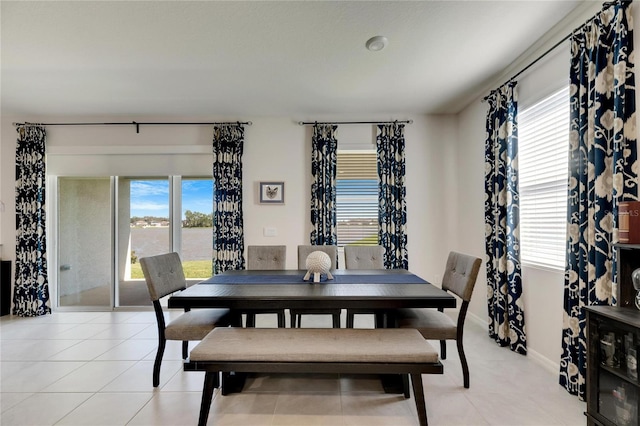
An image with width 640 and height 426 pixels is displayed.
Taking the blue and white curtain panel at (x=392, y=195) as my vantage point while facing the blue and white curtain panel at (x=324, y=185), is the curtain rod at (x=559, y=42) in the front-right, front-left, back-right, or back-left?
back-left

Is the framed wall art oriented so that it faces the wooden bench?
yes

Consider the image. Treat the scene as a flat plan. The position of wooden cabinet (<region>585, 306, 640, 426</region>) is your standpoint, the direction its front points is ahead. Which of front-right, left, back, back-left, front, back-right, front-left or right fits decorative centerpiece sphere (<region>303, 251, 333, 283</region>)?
front-right

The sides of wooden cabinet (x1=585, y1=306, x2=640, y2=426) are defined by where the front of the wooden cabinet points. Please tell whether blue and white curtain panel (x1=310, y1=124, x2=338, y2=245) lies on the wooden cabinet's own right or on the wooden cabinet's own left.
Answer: on the wooden cabinet's own right

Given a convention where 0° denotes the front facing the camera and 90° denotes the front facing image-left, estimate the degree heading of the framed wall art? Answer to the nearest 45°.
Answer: approximately 0°

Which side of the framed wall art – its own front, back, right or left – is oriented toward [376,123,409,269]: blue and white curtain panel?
left

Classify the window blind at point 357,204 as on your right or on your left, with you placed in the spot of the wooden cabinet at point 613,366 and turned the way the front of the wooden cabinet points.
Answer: on your right

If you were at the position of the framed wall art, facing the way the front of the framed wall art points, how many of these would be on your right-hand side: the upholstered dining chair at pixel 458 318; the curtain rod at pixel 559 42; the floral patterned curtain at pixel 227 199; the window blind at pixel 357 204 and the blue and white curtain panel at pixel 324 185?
1

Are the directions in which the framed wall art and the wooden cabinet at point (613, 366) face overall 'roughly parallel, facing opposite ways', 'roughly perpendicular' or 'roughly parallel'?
roughly perpendicular

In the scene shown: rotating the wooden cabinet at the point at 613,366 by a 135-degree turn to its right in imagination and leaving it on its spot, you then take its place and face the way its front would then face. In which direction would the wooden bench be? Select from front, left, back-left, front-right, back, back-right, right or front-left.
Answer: back-left

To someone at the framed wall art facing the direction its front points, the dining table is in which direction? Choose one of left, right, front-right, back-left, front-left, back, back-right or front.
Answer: front

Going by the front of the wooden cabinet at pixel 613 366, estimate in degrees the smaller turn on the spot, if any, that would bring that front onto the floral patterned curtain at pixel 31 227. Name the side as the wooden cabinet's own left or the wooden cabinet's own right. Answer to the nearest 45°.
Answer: approximately 45° to the wooden cabinet's own right

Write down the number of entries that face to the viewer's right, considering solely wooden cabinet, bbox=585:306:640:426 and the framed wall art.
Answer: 0

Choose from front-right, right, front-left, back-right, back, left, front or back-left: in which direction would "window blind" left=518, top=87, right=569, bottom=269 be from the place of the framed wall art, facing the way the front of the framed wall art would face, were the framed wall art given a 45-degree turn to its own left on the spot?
front

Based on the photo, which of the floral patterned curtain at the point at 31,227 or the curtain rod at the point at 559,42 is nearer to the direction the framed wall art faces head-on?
the curtain rod

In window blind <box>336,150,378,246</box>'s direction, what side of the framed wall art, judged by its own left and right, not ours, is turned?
left

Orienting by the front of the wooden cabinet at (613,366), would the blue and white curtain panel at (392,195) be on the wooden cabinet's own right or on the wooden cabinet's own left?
on the wooden cabinet's own right

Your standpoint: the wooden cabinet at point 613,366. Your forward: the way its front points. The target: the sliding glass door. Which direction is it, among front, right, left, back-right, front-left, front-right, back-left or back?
front-right
